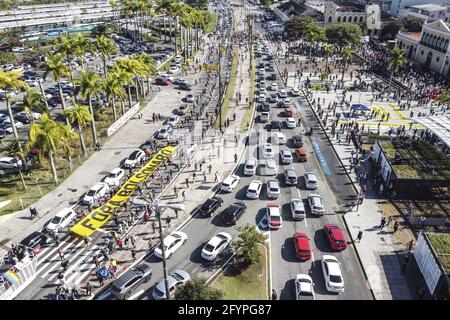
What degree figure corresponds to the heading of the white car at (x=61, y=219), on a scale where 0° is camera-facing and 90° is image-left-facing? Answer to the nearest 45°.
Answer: approximately 45°

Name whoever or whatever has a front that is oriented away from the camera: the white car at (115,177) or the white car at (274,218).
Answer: the white car at (274,218)

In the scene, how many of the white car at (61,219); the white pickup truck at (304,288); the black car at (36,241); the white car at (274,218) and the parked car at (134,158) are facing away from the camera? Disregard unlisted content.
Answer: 2

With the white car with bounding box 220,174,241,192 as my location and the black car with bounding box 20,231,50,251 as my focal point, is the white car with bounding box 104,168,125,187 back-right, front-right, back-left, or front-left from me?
front-right

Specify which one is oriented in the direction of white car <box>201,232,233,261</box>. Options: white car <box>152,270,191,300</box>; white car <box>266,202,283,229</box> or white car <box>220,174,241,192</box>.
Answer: white car <box>152,270,191,300</box>

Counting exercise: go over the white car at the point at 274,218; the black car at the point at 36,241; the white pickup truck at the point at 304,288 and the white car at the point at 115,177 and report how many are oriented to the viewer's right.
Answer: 0

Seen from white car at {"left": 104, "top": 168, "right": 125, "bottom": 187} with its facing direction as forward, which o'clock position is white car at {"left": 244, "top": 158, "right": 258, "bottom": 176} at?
white car at {"left": 244, "top": 158, "right": 258, "bottom": 176} is roughly at 8 o'clock from white car at {"left": 104, "top": 168, "right": 125, "bottom": 187}.

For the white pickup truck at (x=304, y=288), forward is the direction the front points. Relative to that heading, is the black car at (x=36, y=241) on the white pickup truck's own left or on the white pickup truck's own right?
on the white pickup truck's own left

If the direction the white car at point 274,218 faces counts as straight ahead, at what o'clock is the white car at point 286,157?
the white car at point 286,157 is roughly at 12 o'clock from the white car at point 274,218.

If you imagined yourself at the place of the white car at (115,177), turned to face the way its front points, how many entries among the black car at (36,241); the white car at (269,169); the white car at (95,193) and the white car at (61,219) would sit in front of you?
3

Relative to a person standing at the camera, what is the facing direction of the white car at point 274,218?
facing away from the viewer

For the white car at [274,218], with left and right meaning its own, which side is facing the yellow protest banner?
left

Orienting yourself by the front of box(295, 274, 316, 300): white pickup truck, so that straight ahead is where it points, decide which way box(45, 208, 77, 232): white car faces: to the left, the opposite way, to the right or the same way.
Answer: the opposite way

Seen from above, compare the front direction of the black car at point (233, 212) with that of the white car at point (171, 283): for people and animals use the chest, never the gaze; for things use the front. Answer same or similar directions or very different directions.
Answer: same or similar directions

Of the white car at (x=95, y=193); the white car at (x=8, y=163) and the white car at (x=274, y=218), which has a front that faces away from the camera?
the white car at (x=274, y=218)
